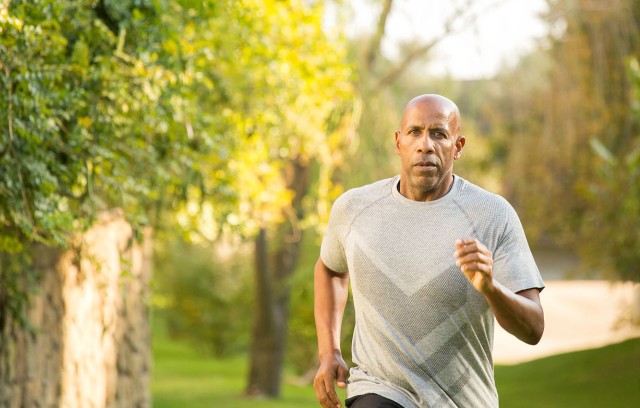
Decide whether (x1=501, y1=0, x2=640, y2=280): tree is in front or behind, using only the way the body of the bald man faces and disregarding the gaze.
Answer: behind

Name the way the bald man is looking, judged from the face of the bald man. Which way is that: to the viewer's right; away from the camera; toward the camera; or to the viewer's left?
toward the camera

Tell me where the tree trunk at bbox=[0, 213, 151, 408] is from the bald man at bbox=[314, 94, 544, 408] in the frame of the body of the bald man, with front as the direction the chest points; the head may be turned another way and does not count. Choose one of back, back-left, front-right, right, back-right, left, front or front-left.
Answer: back-right

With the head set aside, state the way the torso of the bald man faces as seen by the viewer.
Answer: toward the camera
